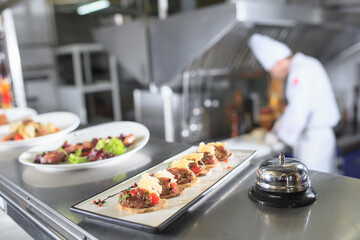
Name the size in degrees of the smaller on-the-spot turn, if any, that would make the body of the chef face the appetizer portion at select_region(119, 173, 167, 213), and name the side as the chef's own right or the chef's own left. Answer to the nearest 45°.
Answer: approximately 90° to the chef's own left

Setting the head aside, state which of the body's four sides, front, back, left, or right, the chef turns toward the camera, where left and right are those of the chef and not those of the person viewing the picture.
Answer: left

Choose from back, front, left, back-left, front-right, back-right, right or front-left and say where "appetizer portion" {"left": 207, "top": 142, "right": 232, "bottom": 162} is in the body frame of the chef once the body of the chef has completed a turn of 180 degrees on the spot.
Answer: right

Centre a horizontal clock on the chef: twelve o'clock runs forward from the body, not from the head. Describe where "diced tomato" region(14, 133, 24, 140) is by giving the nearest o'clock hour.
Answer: The diced tomato is roughly at 10 o'clock from the chef.

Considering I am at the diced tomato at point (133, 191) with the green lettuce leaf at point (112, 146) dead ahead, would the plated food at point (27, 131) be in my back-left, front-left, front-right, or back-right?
front-left

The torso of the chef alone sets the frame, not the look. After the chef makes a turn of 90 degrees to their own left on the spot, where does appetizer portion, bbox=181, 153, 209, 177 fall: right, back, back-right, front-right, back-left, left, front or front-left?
front

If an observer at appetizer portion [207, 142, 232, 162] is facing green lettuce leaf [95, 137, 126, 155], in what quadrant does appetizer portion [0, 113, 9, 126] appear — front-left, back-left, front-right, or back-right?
front-right

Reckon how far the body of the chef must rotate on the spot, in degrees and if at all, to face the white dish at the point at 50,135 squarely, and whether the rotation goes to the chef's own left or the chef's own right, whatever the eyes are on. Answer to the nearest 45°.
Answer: approximately 45° to the chef's own left

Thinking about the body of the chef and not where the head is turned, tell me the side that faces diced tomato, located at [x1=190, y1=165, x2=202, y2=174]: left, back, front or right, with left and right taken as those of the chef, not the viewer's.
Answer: left

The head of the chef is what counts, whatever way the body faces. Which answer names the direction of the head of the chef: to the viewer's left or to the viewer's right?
to the viewer's left

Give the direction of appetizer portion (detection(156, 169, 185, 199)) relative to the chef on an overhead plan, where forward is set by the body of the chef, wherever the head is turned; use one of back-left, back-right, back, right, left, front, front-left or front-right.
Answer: left

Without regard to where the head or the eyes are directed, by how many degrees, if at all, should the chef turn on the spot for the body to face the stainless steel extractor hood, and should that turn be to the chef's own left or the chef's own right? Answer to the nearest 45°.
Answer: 0° — they already face it

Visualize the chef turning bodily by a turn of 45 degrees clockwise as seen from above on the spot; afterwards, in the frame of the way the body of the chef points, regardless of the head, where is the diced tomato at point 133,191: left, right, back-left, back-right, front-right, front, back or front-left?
back-left

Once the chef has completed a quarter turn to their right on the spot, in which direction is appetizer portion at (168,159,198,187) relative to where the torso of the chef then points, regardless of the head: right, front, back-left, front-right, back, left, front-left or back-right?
back

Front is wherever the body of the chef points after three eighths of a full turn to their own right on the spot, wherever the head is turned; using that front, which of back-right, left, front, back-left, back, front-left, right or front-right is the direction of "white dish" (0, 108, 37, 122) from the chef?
back

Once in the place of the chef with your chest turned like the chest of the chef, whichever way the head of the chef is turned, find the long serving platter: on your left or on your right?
on your left

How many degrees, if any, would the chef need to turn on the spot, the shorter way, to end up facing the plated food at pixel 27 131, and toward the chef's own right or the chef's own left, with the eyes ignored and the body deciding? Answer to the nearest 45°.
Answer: approximately 45° to the chef's own left

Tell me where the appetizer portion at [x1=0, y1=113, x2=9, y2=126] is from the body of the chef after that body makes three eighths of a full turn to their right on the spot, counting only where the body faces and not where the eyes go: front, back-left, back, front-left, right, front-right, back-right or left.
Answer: back
